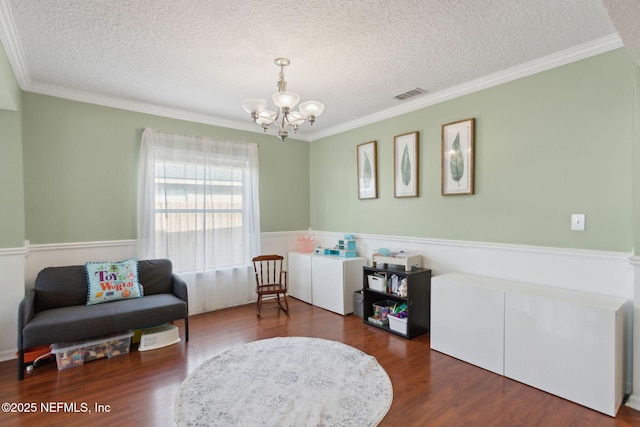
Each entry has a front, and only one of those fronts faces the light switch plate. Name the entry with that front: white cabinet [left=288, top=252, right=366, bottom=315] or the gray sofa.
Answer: the gray sofa

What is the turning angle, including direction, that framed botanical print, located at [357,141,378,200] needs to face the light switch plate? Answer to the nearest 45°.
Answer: approximately 90° to its left

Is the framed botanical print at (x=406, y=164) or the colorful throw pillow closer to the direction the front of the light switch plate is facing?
the colorful throw pillow

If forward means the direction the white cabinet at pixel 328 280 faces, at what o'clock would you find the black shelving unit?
The black shelving unit is roughly at 9 o'clock from the white cabinet.

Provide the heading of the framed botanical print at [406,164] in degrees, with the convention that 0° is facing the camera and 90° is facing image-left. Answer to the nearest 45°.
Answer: approximately 45°

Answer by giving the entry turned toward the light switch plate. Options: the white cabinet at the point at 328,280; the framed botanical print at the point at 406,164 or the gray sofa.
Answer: the gray sofa

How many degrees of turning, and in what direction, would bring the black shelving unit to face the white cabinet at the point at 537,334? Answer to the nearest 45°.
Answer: approximately 90° to its left
